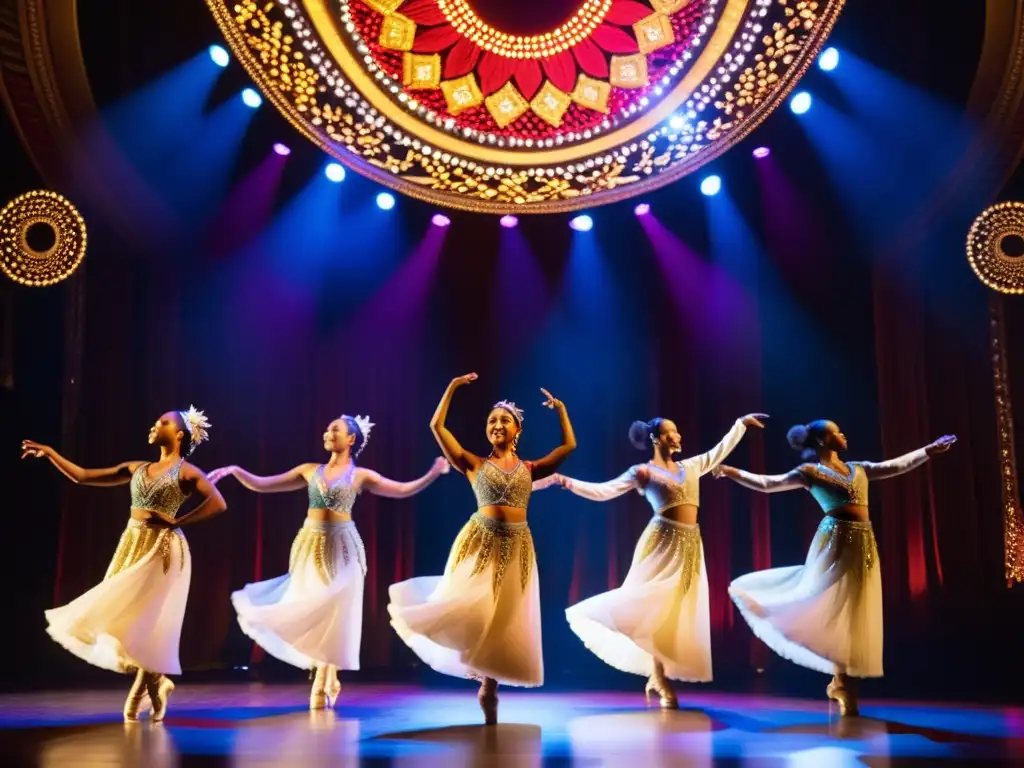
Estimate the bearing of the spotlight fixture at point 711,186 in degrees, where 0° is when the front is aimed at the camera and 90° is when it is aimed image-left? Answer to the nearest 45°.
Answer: approximately 0°

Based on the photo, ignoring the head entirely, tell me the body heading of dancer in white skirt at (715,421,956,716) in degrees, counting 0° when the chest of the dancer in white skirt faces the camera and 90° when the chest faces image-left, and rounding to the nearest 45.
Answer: approximately 315°

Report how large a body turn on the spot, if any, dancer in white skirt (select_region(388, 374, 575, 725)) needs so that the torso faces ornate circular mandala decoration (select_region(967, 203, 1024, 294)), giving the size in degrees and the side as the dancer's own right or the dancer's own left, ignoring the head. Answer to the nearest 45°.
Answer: approximately 90° to the dancer's own left

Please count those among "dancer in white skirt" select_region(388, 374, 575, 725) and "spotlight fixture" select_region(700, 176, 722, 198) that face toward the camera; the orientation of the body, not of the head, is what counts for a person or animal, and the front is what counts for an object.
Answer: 2

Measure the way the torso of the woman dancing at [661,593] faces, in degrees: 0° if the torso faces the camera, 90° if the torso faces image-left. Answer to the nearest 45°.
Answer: approximately 315°
